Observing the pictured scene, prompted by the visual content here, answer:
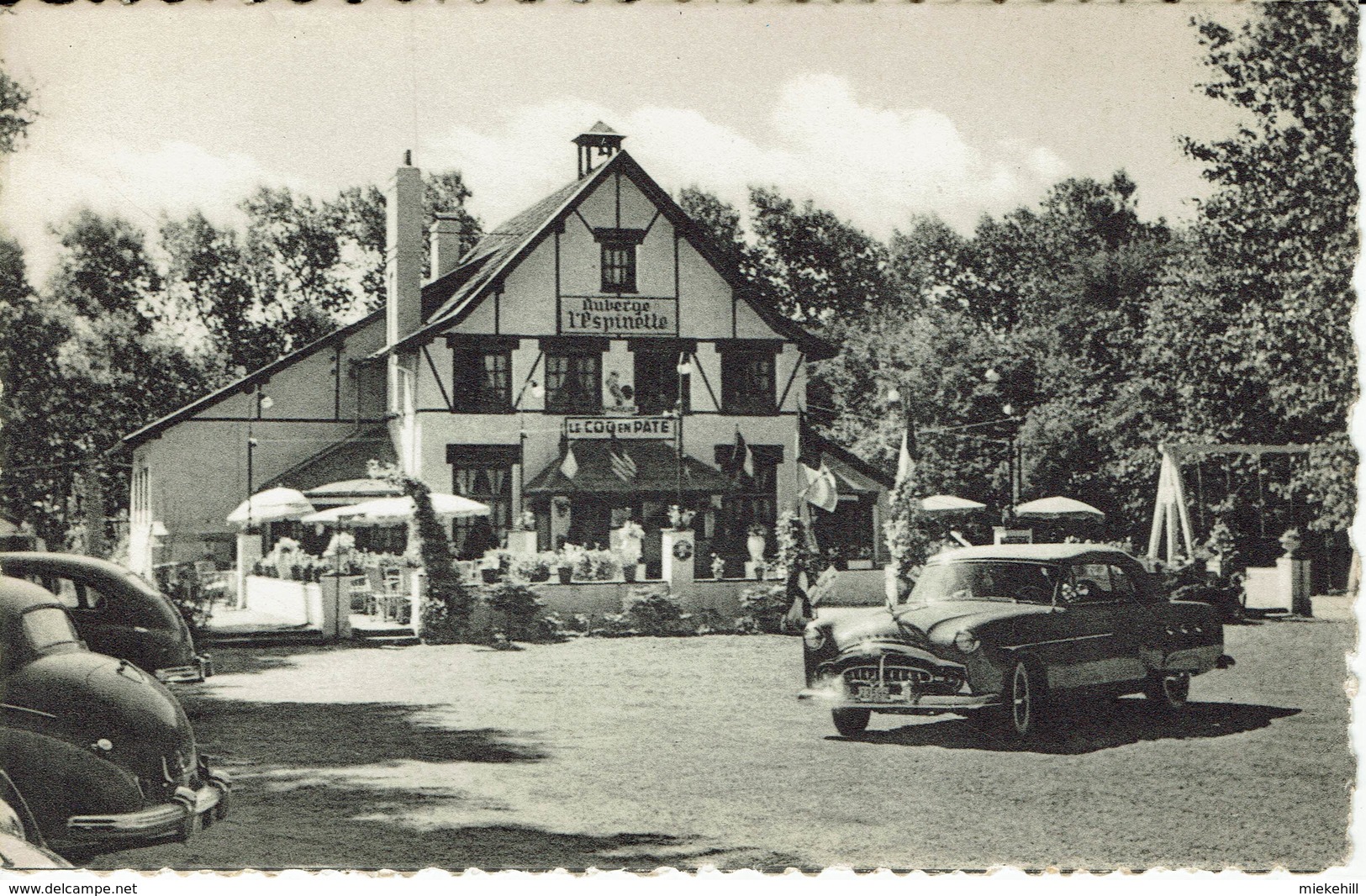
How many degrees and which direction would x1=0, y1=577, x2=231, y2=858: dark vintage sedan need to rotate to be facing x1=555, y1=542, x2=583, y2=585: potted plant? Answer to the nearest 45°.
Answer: approximately 90° to its right

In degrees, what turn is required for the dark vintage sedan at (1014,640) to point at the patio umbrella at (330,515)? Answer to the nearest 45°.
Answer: approximately 45° to its right

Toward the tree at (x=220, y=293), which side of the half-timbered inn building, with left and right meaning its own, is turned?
right

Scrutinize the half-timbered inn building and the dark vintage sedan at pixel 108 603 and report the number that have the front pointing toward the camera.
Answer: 1

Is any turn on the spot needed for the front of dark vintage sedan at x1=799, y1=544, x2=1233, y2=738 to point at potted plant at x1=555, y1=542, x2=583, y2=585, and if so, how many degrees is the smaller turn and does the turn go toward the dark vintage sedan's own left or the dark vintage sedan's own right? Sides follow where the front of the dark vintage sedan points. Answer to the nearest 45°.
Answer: approximately 45° to the dark vintage sedan's own right

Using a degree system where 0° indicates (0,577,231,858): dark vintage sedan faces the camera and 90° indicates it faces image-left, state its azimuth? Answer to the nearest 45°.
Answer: approximately 135°

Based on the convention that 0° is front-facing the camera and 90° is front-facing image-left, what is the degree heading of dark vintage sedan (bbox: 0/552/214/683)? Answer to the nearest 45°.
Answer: approximately 135°

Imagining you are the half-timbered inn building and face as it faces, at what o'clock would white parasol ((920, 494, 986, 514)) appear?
The white parasol is roughly at 9 o'clock from the half-timbered inn building.

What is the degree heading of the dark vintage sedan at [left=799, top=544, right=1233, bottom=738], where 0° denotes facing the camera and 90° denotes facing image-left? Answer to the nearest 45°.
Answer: approximately 45°
